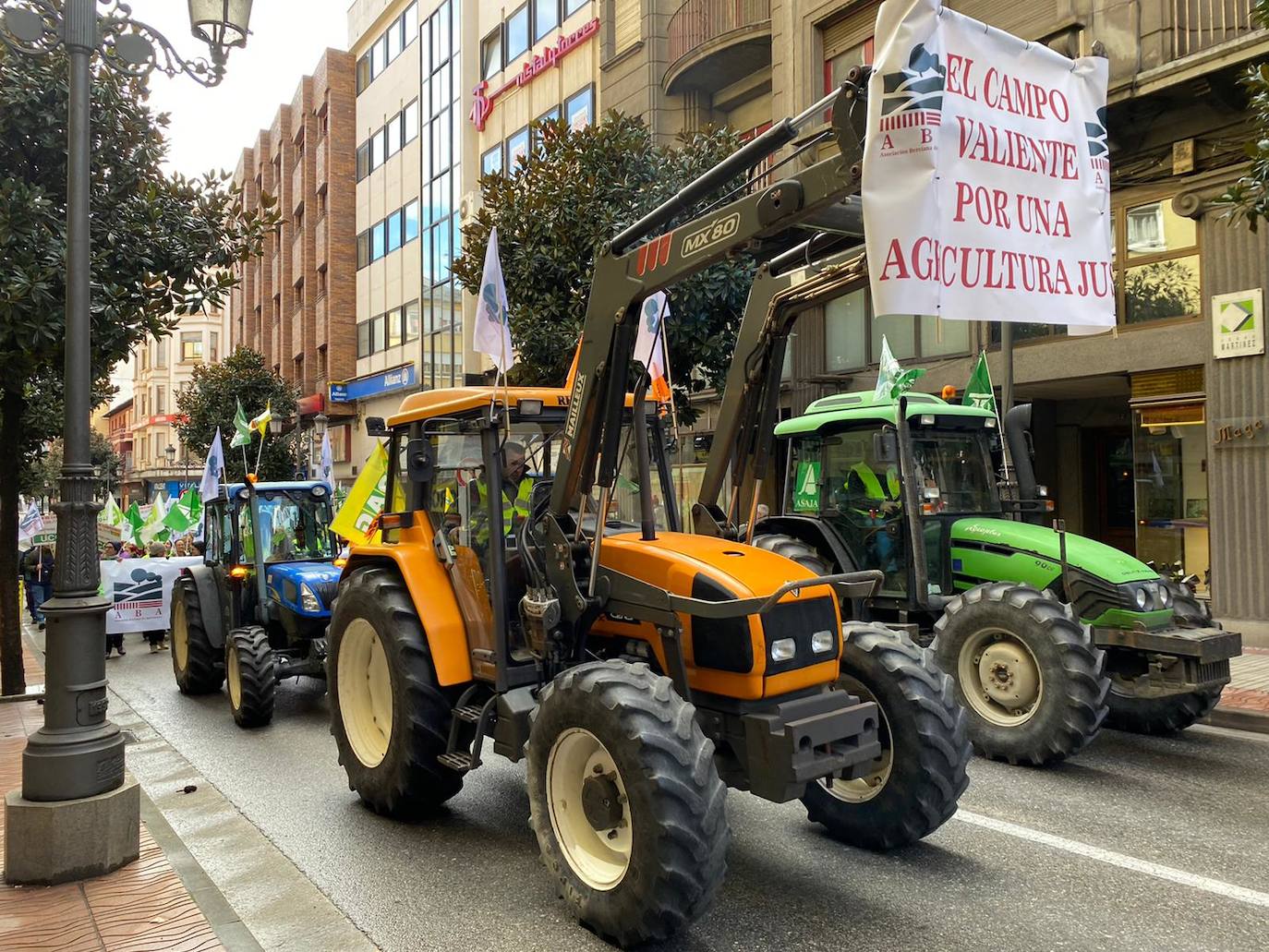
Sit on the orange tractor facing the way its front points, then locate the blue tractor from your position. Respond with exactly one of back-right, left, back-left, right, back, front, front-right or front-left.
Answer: back

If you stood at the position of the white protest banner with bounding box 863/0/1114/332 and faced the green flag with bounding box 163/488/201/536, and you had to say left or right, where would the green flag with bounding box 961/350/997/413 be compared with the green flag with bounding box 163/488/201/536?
right

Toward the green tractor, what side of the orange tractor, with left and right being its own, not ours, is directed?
left

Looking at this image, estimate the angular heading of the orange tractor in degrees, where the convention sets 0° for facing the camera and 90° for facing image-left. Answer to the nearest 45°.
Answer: approximately 315°

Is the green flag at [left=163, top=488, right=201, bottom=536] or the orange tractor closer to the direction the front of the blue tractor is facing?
the orange tractor

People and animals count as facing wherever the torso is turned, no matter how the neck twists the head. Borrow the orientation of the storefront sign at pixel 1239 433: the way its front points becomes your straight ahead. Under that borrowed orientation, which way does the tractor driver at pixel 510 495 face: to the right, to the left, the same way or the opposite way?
to the left
